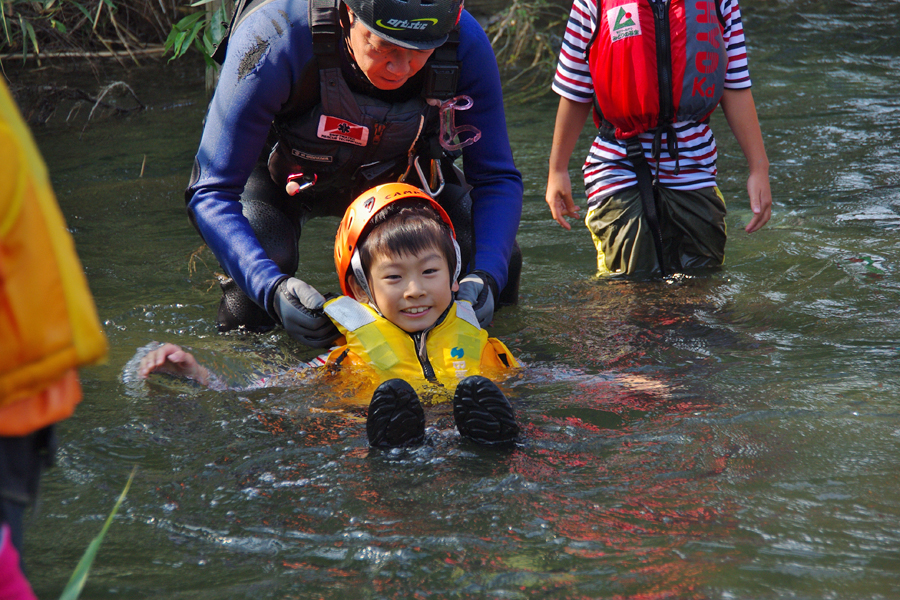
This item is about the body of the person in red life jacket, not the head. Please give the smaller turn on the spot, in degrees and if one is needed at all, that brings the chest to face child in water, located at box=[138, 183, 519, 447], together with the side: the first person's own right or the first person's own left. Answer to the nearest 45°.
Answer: approximately 45° to the first person's own right

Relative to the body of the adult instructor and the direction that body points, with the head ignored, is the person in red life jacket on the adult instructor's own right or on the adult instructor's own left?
on the adult instructor's own left

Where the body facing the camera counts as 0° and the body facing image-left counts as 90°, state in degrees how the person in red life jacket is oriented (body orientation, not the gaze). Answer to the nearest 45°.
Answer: approximately 0°

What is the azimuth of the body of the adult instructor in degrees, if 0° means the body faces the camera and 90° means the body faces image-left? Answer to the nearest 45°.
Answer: approximately 0°

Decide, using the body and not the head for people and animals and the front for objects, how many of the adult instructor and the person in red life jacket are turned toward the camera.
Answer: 2

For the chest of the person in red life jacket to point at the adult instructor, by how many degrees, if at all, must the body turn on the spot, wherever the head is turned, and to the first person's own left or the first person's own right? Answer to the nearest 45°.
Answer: approximately 45° to the first person's own right
